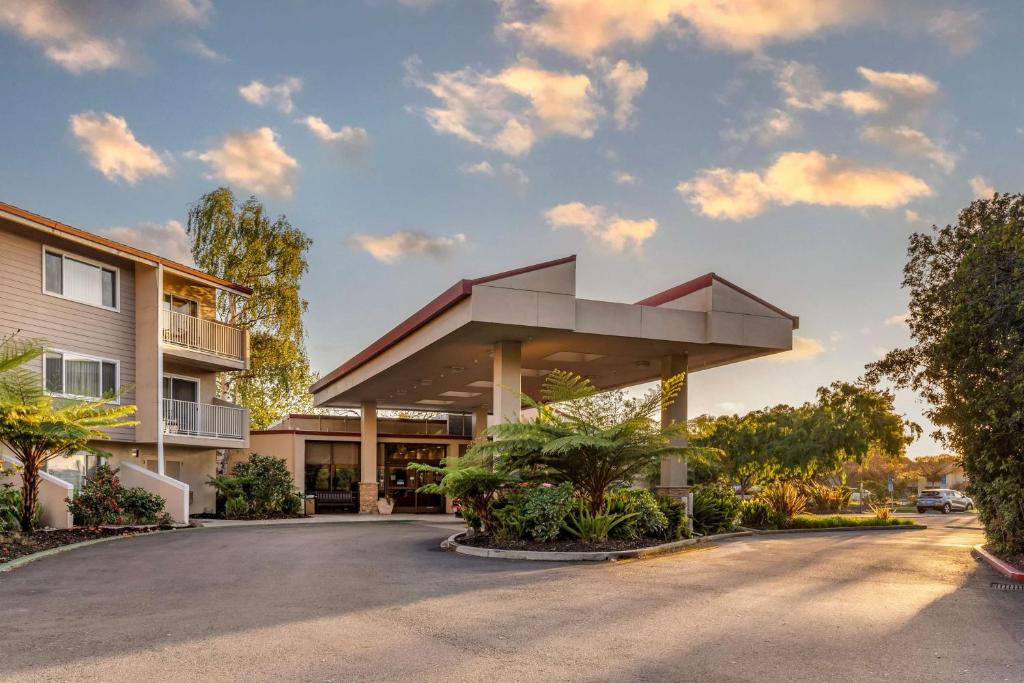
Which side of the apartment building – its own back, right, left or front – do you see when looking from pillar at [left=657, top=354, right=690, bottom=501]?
front

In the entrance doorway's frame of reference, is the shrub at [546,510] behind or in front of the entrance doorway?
in front

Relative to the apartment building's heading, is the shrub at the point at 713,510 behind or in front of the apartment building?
in front

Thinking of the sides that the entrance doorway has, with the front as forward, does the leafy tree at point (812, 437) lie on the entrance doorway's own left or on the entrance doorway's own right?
on the entrance doorway's own left

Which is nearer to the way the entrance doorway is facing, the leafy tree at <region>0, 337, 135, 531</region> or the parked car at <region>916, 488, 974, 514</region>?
the leafy tree

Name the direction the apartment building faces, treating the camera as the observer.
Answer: facing the viewer and to the right of the viewer

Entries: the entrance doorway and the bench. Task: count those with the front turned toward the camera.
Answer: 2
